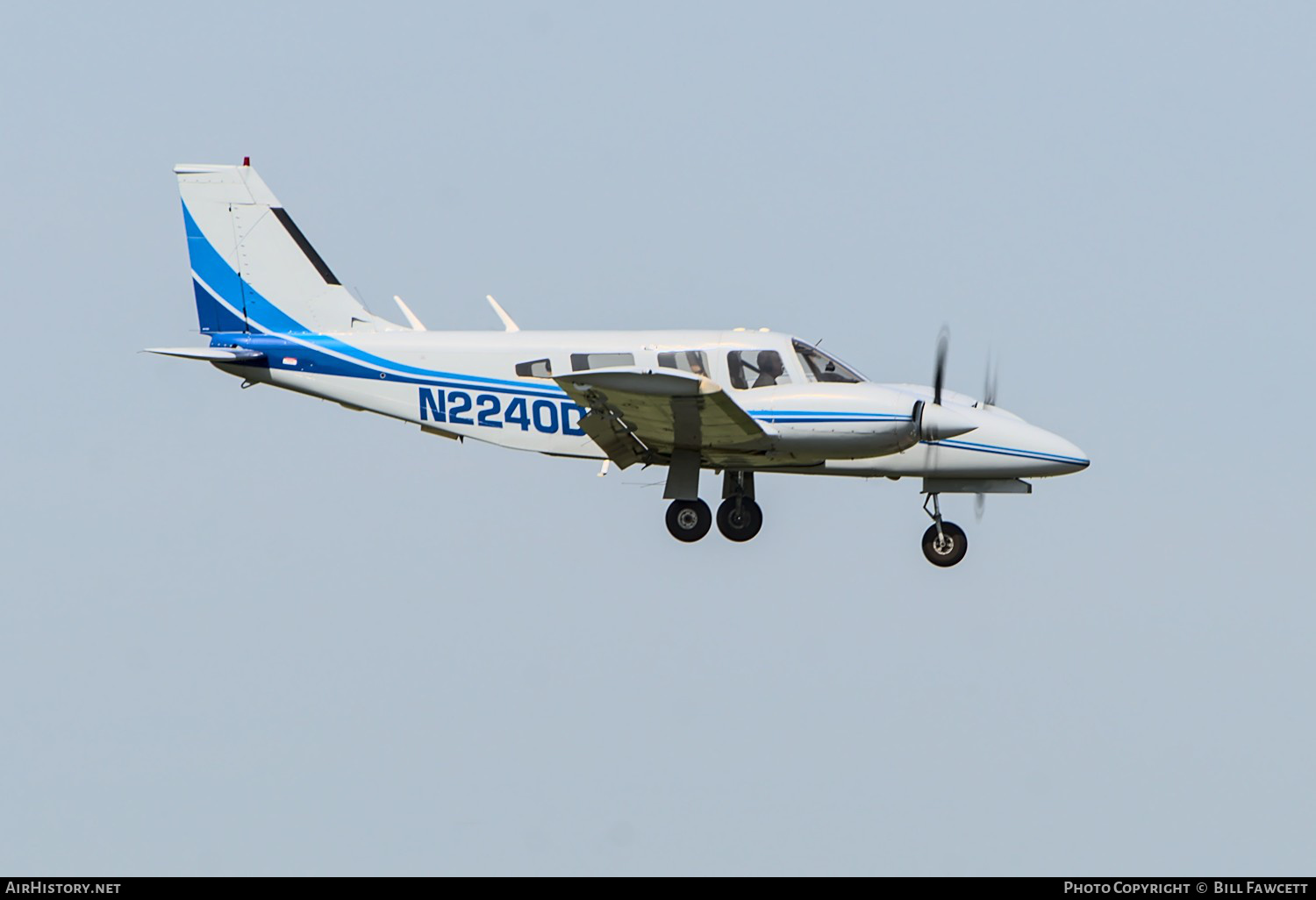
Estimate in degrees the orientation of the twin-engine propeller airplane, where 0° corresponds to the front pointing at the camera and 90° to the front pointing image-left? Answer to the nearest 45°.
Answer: approximately 270°
